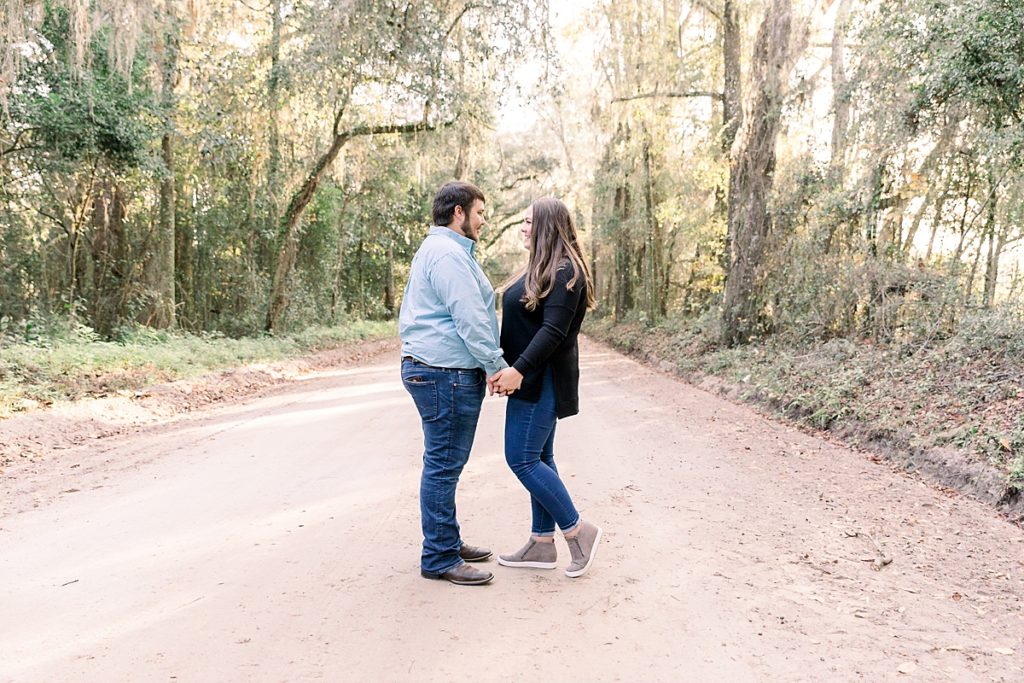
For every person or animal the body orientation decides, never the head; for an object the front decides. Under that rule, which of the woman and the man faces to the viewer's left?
the woman

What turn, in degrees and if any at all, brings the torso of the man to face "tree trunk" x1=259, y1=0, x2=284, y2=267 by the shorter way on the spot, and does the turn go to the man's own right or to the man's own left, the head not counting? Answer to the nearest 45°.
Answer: approximately 90° to the man's own left

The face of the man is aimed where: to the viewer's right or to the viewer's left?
to the viewer's right

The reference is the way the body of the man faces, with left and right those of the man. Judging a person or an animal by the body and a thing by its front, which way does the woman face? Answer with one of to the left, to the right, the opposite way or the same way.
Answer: the opposite way

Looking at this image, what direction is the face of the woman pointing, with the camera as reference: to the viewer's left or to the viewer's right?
to the viewer's left

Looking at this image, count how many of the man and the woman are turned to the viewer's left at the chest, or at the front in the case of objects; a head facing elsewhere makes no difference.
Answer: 1

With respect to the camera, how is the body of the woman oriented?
to the viewer's left

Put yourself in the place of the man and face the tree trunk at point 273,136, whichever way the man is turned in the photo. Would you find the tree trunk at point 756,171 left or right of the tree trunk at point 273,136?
right

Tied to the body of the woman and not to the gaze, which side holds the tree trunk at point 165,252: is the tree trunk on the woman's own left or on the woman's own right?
on the woman's own right

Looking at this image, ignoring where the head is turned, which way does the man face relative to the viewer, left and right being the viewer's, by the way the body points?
facing to the right of the viewer
